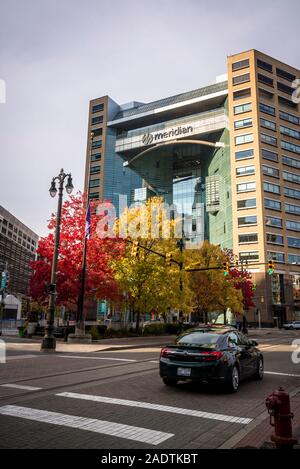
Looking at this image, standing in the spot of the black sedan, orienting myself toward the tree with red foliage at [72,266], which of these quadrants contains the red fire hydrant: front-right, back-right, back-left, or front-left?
back-left

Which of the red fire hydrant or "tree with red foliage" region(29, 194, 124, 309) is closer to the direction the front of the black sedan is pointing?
the tree with red foliage

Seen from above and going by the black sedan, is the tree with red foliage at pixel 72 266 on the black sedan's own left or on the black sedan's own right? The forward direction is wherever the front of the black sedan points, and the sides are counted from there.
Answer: on the black sedan's own left

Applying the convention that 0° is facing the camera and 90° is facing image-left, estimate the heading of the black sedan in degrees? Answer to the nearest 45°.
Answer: approximately 225°

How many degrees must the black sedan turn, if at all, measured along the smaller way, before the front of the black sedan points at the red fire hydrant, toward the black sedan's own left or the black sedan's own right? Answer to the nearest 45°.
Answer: approximately 135° to the black sedan's own right
